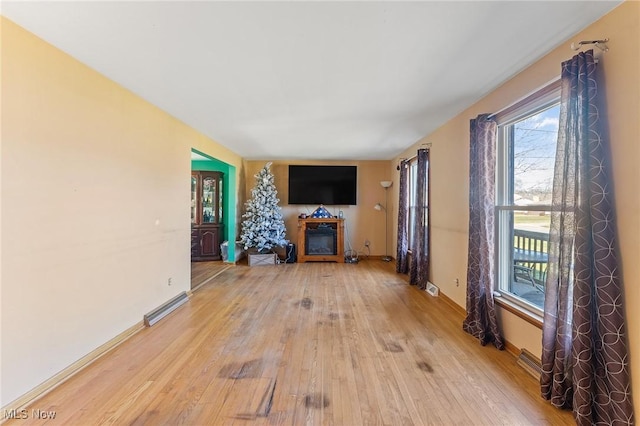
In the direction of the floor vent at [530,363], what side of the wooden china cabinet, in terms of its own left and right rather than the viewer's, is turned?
front

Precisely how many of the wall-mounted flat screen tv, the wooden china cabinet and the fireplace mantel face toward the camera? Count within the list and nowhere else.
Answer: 3

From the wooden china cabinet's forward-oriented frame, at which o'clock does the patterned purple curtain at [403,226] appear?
The patterned purple curtain is roughly at 10 o'clock from the wooden china cabinet.

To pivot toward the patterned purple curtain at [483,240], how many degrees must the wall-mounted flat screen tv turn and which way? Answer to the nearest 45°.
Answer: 0° — it already faces it

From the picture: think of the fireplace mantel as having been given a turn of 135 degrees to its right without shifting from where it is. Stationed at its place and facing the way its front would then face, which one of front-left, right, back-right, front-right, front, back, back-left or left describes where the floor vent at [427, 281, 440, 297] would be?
back

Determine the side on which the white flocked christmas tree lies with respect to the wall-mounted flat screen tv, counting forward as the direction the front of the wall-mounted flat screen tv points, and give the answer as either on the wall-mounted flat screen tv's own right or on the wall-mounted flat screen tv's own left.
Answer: on the wall-mounted flat screen tv's own right

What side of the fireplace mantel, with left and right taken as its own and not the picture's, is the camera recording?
front

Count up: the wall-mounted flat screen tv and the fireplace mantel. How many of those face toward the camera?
2

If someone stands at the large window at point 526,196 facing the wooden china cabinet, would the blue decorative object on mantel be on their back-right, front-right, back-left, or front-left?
front-right

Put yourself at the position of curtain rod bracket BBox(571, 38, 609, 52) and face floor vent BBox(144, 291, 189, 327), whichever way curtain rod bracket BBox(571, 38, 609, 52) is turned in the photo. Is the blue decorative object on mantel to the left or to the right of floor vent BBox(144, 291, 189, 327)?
right

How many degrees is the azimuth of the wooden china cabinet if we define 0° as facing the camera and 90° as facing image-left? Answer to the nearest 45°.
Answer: approximately 0°

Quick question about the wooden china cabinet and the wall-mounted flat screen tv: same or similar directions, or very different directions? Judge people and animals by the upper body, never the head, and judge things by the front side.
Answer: same or similar directions

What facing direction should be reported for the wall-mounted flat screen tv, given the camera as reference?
facing the viewer

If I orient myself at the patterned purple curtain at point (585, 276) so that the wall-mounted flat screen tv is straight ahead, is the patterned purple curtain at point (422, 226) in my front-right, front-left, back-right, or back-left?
front-right

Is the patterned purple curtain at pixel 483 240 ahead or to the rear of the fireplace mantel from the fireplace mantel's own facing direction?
ahead

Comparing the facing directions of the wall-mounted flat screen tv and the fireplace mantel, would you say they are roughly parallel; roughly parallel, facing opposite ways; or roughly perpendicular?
roughly parallel

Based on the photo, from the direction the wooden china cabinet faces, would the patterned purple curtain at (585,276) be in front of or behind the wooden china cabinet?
in front
